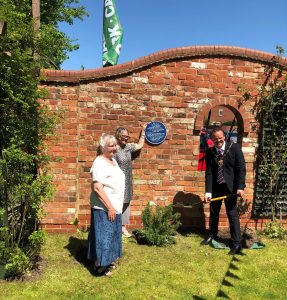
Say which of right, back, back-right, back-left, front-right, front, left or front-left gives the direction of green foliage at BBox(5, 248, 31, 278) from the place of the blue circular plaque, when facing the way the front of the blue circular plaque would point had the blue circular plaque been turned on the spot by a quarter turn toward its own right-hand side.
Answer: front-left

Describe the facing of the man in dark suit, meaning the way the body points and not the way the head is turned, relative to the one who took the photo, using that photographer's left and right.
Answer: facing the viewer and to the left of the viewer

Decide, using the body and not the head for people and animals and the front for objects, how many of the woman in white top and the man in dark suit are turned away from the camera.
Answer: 0

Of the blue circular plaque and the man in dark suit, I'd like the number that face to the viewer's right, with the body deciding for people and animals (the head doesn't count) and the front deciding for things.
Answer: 0

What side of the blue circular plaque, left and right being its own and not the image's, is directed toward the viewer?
front

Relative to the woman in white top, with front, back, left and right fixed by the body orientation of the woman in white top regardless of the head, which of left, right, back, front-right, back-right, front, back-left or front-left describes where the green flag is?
back-left

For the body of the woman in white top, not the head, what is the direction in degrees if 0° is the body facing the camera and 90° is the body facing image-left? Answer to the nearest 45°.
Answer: approximately 315°

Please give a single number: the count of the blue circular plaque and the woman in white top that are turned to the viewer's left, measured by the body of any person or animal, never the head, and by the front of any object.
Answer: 0

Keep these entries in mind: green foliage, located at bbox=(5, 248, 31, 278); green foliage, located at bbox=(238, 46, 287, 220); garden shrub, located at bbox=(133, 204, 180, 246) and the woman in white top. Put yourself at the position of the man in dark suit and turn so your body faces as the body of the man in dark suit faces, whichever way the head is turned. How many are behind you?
1

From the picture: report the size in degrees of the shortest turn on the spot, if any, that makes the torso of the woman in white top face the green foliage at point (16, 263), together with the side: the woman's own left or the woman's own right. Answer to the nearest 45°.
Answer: approximately 135° to the woman's own right

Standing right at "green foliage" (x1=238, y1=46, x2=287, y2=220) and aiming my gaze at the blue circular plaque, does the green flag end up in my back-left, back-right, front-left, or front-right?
front-right

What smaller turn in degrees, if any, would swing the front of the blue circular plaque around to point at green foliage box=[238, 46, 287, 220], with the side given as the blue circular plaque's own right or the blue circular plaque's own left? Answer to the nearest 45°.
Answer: approximately 90° to the blue circular plaque's own left
